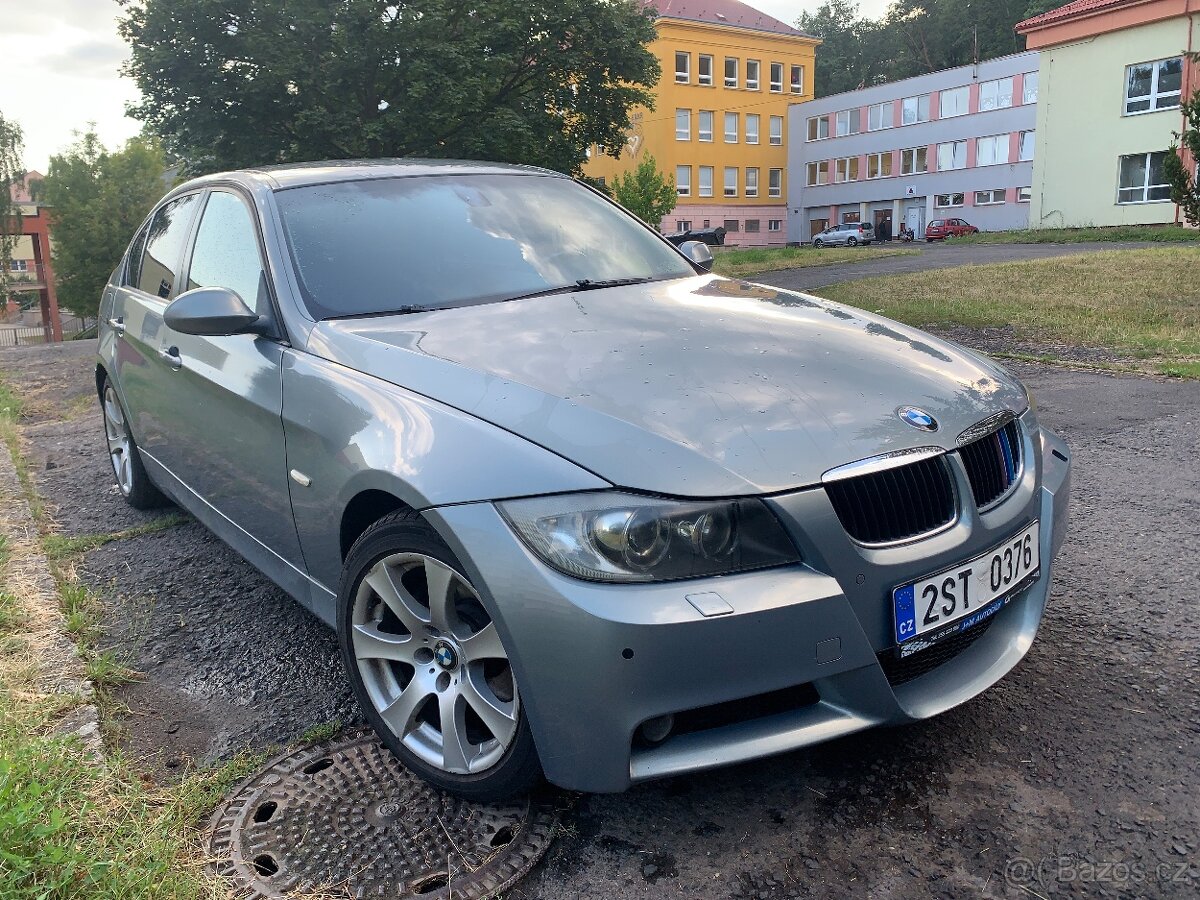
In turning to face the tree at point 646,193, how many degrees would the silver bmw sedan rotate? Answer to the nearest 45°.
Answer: approximately 135° to its left

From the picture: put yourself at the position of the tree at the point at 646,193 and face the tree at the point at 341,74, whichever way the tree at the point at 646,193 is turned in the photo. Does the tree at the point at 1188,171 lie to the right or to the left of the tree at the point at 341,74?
left

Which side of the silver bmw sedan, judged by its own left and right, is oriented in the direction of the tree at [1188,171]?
left

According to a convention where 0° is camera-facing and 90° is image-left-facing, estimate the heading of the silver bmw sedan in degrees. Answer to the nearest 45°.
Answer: approximately 315°

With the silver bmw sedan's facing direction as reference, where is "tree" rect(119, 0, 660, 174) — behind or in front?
behind

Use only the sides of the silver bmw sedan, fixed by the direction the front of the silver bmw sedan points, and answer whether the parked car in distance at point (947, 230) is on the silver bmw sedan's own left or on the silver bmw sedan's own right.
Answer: on the silver bmw sedan's own left

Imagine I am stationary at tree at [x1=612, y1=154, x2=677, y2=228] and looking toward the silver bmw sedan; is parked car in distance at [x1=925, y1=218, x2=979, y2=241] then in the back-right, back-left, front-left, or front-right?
back-left

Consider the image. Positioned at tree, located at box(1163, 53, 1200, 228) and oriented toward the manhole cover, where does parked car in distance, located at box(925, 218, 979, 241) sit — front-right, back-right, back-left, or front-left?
back-right
